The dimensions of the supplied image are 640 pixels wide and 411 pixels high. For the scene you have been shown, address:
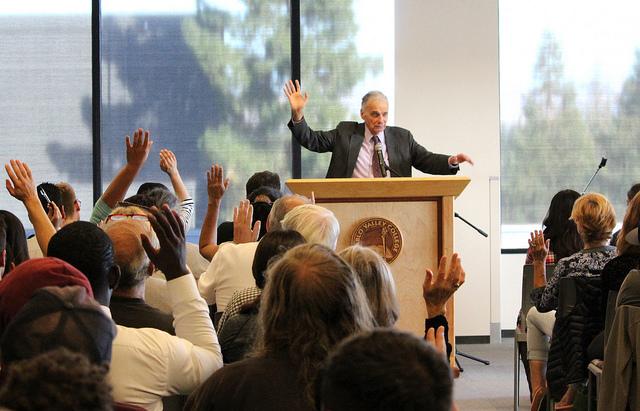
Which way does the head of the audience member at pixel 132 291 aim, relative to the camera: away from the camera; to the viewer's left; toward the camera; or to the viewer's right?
away from the camera

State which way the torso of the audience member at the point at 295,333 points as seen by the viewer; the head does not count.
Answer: away from the camera

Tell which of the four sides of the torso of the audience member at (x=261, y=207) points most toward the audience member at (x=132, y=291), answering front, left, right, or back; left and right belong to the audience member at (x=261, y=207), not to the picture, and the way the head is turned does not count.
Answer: back

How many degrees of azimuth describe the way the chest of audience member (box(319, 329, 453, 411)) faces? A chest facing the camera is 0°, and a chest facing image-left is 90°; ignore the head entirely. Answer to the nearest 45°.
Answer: approximately 180°

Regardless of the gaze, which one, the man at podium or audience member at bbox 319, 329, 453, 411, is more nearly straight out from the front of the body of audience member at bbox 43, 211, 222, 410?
the man at podium

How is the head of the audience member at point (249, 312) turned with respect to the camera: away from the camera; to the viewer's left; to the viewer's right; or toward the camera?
away from the camera

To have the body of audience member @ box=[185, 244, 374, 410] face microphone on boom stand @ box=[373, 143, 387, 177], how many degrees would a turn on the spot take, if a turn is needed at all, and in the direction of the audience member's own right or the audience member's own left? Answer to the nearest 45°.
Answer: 0° — they already face it

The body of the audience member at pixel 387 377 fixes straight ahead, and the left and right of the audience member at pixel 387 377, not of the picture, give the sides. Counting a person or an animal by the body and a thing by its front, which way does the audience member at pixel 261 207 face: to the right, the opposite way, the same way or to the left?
the same way

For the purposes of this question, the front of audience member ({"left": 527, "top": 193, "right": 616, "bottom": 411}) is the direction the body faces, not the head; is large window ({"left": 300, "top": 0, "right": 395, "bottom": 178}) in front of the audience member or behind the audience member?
in front

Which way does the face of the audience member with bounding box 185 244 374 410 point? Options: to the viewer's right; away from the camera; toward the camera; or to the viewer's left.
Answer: away from the camera

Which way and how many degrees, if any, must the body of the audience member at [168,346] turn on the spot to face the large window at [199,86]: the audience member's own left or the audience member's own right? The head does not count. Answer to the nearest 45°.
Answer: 0° — they already face it

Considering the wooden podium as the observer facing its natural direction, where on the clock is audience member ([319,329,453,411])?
The audience member is roughly at 12 o'clock from the wooden podium.

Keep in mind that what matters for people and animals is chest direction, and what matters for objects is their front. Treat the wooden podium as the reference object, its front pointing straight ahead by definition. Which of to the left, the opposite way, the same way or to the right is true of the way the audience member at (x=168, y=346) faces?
the opposite way

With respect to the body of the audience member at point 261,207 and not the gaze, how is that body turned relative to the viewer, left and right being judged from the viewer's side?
facing away from the viewer

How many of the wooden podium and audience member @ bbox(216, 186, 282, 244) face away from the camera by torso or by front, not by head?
1

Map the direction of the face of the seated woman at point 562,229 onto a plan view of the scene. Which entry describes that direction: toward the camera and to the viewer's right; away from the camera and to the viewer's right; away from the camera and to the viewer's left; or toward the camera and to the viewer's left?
away from the camera and to the viewer's left

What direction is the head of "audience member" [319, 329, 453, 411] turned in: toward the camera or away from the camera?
away from the camera

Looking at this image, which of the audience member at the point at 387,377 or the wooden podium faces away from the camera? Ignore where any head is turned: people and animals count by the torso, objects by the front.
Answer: the audience member

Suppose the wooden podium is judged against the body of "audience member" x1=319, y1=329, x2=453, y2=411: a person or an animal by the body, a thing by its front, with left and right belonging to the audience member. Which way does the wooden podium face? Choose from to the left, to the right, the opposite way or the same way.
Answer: the opposite way

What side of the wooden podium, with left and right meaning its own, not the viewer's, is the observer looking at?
front

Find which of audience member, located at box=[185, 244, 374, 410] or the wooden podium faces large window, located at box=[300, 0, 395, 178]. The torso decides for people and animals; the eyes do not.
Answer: the audience member
